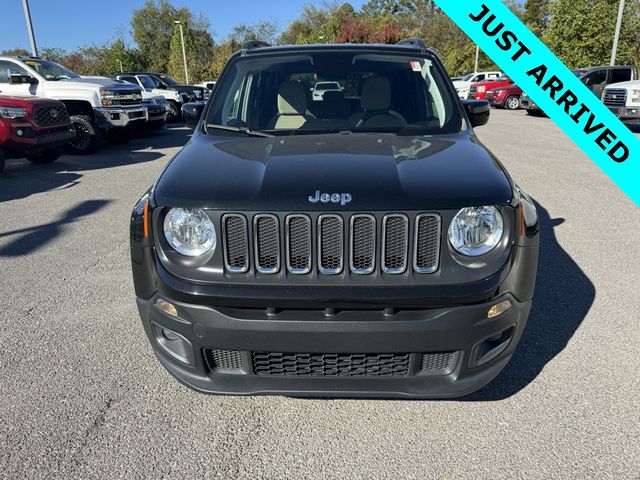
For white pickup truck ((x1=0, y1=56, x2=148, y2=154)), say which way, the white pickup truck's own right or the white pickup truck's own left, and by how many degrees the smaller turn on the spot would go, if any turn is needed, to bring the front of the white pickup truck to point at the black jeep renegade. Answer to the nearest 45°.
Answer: approximately 45° to the white pickup truck's own right

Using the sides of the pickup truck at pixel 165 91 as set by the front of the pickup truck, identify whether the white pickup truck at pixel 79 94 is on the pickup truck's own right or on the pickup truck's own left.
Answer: on the pickup truck's own right

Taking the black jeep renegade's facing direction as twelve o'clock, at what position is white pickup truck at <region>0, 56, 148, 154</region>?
The white pickup truck is roughly at 5 o'clock from the black jeep renegade.

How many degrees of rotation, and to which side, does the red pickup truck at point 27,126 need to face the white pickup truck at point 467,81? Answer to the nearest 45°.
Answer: approximately 90° to its left

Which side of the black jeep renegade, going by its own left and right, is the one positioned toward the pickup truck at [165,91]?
back

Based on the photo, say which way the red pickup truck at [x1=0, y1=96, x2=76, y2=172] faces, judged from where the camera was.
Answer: facing the viewer and to the right of the viewer

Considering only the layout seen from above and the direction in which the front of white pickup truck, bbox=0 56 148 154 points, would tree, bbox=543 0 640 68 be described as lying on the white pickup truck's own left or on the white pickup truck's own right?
on the white pickup truck's own left

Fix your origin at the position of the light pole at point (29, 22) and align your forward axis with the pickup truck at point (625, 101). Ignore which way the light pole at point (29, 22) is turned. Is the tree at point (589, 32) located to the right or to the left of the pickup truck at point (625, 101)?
left

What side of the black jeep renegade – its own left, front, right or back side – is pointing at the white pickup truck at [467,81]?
back

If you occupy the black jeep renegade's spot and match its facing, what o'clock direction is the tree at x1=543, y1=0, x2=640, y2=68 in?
The tree is roughly at 7 o'clock from the black jeep renegade.

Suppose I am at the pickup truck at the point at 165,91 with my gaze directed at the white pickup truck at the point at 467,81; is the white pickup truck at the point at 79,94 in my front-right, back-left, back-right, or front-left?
back-right

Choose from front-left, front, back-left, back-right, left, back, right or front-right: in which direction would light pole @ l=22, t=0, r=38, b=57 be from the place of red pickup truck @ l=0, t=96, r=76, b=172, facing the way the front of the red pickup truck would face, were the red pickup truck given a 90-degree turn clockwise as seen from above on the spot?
back-right

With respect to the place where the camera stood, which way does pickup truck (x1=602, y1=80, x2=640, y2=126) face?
facing the viewer and to the left of the viewer
